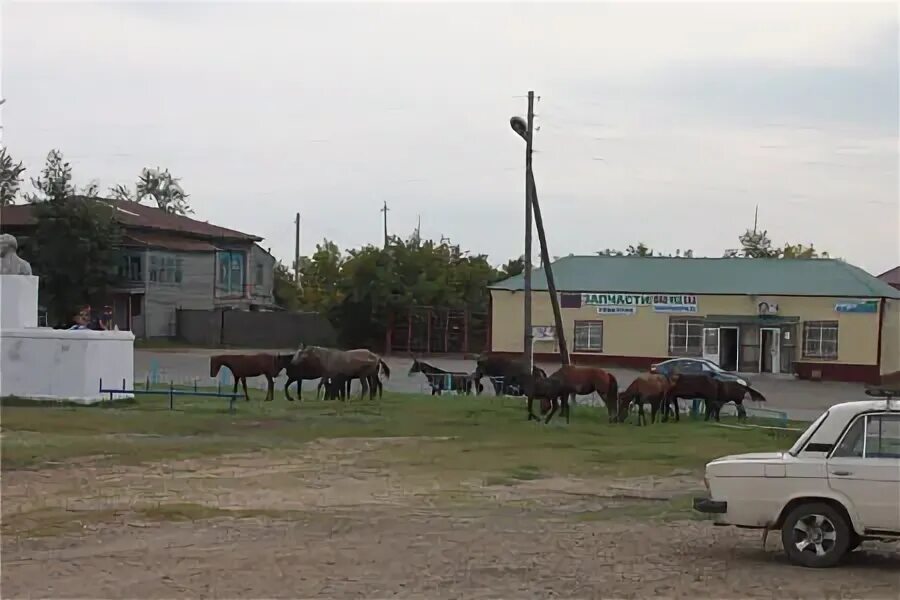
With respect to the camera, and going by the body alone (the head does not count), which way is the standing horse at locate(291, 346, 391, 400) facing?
to the viewer's left

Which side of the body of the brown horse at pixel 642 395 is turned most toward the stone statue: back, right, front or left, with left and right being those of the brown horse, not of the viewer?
front

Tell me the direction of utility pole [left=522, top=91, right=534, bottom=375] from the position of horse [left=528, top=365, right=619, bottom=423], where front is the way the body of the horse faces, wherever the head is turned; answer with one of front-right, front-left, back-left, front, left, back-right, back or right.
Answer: right

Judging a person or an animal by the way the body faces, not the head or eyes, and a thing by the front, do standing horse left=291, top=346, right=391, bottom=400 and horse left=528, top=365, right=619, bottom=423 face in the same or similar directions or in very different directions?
same or similar directions

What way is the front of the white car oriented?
to the viewer's right

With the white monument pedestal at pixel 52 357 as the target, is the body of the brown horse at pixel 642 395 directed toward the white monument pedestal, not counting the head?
yes

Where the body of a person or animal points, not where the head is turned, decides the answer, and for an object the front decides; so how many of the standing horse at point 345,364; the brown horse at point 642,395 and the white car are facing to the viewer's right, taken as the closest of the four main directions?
1

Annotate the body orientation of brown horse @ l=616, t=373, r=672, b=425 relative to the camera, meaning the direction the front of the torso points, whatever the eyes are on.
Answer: to the viewer's left

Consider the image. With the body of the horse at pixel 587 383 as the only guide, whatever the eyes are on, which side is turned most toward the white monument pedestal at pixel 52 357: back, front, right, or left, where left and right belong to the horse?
front

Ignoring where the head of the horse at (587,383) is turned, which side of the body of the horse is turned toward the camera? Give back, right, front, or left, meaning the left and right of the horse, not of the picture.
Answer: left

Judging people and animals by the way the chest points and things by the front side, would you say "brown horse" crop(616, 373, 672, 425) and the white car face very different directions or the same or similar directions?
very different directions

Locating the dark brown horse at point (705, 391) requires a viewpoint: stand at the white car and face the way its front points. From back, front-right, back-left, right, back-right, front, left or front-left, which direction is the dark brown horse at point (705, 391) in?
left

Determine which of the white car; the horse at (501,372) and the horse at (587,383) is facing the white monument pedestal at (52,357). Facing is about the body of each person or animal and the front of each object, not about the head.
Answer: the horse at (587,383)

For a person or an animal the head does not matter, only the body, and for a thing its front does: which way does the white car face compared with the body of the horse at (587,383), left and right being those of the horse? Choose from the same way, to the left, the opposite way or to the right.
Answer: the opposite way
